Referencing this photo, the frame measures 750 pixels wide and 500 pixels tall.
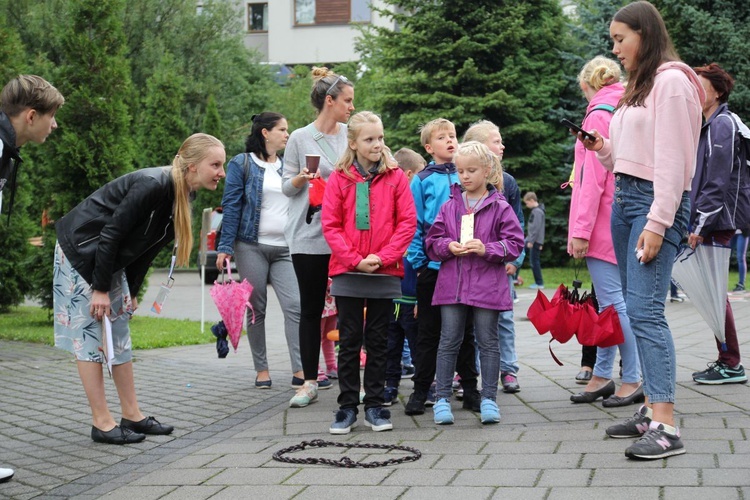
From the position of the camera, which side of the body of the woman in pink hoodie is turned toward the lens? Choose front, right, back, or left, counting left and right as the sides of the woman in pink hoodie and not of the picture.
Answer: left

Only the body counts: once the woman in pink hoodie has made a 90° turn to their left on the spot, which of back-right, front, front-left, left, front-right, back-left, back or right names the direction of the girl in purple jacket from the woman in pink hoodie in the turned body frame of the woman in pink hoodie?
back-right

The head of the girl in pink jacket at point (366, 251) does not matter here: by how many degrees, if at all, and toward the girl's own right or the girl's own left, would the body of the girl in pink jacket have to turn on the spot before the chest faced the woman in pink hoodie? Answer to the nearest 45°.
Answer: approximately 45° to the girl's own left

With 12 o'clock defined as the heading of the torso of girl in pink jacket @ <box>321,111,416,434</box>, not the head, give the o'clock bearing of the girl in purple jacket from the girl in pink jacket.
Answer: The girl in purple jacket is roughly at 9 o'clock from the girl in pink jacket.

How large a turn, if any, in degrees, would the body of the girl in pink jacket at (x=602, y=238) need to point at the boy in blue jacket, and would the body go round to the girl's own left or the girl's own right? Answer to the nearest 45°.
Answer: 0° — they already face them

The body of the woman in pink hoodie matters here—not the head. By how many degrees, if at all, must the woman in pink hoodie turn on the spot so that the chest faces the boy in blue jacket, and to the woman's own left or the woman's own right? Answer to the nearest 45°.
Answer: approximately 45° to the woman's own right

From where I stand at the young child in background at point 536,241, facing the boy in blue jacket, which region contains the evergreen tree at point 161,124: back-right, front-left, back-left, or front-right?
back-right

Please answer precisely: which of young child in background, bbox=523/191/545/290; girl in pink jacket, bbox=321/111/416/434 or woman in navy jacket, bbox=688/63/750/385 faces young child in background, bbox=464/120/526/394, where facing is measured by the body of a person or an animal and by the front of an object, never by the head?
the woman in navy jacket

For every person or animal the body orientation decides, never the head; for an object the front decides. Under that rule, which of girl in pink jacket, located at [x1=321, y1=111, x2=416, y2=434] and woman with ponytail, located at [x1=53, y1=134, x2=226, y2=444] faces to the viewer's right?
the woman with ponytail

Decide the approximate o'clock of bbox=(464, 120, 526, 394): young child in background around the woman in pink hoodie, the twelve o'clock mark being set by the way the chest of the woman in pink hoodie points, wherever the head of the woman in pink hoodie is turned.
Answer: The young child in background is roughly at 2 o'clock from the woman in pink hoodie.

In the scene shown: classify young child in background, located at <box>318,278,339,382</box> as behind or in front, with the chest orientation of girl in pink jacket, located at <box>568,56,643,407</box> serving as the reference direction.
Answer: in front

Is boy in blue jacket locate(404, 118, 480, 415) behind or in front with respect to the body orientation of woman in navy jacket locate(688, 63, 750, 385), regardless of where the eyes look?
in front

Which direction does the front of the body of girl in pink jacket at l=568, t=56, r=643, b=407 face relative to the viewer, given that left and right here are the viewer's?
facing to the left of the viewer

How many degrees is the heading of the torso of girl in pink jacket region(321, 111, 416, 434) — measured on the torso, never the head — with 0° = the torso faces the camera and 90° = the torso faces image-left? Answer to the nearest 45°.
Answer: approximately 0°

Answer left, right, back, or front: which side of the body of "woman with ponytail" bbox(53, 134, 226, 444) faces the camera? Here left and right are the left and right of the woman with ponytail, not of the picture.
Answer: right

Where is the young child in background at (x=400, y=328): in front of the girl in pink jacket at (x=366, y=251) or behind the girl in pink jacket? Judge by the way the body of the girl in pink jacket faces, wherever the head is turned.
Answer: behind

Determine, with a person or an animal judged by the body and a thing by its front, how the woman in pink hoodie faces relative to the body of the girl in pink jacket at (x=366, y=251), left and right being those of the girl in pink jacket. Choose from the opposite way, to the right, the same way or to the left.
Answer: to the right

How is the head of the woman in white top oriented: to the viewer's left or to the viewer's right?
to the viewer's right
